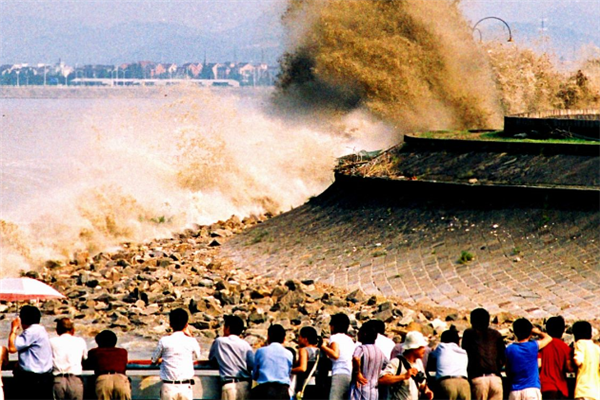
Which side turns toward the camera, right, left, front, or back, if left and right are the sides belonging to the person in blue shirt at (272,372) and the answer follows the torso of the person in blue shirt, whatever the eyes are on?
back

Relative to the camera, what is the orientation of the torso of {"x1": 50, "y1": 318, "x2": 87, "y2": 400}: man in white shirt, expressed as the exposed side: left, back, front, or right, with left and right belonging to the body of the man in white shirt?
back

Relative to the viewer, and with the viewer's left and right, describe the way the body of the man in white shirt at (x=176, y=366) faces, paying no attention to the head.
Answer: facing away from the viewer

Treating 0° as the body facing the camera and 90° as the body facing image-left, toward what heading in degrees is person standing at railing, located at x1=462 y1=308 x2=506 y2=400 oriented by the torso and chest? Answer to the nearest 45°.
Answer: approximately 180°

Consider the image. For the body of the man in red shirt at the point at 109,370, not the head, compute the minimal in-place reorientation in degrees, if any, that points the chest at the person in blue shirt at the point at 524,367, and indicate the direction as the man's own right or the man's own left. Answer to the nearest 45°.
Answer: approximately 90° to the man's own right

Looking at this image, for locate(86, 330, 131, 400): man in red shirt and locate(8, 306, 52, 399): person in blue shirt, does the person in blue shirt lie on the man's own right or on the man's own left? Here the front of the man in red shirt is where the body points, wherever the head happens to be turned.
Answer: on the man's own left

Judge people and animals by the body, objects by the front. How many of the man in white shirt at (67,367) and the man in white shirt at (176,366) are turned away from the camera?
2

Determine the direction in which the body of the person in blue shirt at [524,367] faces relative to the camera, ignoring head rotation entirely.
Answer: away from the camera

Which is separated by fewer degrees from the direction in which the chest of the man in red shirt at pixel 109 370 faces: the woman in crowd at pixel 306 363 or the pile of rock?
the pile of rock

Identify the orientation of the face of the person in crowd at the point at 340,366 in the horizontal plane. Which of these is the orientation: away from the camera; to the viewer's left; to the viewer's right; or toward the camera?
away from the camera

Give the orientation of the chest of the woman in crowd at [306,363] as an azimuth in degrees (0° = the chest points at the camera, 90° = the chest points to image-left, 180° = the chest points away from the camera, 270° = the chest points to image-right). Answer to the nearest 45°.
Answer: approximately 135°

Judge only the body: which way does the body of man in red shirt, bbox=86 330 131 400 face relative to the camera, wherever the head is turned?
away from the camera

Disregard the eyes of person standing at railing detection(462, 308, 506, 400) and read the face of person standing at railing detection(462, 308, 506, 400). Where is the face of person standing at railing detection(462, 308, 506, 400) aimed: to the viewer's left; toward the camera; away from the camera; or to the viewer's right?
away from the camera
